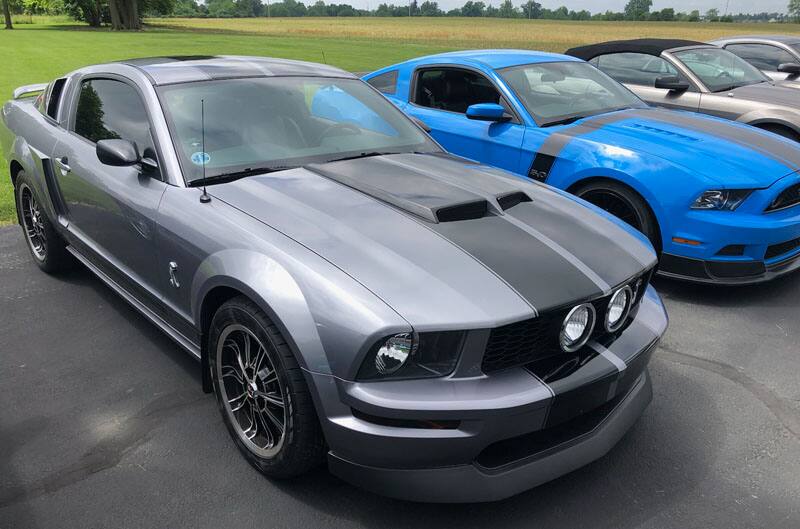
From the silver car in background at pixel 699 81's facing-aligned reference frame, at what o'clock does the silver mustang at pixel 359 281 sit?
The silver mustang is roughly at 2 o'clock from the silver car in background.

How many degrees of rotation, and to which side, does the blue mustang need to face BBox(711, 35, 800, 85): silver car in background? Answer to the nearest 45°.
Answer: approximately 135° to its left

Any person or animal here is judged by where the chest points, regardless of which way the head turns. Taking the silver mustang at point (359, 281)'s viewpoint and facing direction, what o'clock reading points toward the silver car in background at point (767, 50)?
The silver car in background is roughly at 9 o'clock from the silver mustang.

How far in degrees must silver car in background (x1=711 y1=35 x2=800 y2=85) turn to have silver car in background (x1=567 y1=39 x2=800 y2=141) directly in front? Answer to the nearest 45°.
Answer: approximately 45° to its right

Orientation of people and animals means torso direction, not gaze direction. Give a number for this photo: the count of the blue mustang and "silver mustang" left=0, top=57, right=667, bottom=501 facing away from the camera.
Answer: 0

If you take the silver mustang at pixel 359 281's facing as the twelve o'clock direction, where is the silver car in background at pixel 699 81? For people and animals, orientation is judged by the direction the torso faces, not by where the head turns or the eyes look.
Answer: The silver car in background is roughly at 9 o'clock from the silver mustang.

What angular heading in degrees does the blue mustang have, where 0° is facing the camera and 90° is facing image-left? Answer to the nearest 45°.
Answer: approximately 315°

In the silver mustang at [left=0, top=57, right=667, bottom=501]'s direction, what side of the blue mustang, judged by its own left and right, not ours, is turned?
right

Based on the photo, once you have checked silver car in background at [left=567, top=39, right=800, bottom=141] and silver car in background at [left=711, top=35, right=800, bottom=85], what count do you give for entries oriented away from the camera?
0

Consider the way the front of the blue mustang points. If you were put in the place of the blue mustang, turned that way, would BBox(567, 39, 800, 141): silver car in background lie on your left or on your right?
on your left

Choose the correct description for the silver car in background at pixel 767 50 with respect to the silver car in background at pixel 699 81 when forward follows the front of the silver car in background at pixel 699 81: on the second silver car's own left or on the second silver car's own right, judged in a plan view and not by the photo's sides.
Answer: on the second silver car's own left
